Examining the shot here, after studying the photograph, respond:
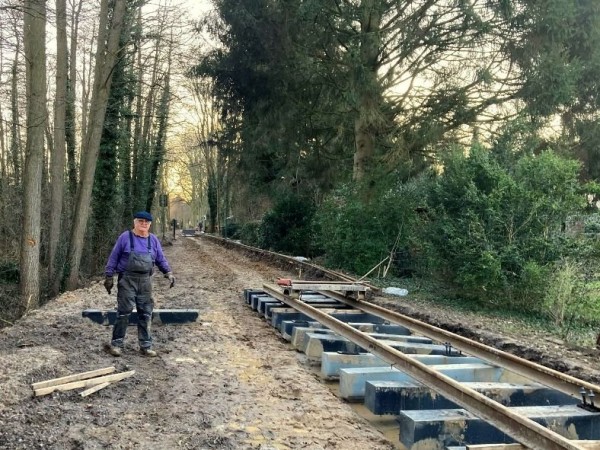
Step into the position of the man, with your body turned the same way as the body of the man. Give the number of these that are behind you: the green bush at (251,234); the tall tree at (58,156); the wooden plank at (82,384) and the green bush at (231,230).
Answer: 3

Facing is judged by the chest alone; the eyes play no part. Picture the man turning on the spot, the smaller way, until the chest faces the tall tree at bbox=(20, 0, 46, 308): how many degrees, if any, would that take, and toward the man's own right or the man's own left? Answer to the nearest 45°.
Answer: approximately 180°

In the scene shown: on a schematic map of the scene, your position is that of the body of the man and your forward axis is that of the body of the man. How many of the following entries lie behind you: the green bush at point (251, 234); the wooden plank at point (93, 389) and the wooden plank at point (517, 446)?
1

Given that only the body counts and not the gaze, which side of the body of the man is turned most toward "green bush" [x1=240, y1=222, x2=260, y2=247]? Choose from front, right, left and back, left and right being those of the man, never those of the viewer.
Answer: back

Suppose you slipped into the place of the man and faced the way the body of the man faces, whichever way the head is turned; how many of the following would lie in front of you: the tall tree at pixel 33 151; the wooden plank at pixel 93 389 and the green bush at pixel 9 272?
1

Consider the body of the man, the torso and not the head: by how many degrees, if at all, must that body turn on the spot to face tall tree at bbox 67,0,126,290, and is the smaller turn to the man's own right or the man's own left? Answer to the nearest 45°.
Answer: approximately 180°

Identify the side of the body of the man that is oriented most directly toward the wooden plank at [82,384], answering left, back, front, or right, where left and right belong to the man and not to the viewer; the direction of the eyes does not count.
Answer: front

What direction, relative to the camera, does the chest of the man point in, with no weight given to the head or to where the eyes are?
toward the camera

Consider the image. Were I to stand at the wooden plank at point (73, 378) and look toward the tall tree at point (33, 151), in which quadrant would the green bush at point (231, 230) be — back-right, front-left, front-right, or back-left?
front-right

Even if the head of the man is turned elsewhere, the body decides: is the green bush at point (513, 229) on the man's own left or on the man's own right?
on the man's own left

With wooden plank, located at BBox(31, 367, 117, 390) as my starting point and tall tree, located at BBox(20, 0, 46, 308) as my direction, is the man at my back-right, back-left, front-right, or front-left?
front-right

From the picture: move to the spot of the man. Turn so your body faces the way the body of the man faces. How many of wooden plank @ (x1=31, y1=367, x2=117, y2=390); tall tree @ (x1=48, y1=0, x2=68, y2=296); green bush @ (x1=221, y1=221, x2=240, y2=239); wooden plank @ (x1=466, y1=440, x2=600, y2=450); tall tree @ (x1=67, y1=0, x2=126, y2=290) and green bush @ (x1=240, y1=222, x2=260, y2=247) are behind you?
4

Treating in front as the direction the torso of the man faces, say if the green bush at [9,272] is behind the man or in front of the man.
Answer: behind

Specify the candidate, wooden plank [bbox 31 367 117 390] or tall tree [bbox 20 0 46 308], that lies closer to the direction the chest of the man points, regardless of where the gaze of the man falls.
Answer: the wooden plank

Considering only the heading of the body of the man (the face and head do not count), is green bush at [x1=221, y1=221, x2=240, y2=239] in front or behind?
behind

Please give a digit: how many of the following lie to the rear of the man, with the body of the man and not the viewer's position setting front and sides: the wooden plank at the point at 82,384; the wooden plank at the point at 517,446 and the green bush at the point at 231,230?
1
